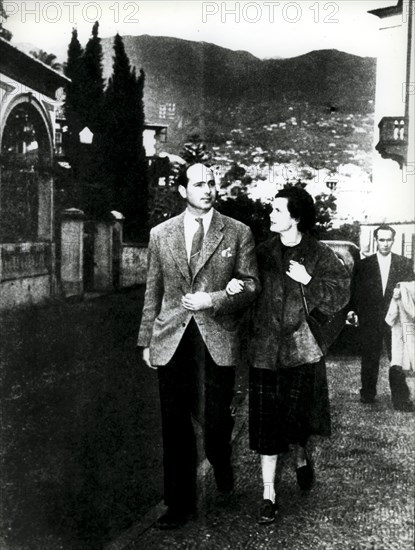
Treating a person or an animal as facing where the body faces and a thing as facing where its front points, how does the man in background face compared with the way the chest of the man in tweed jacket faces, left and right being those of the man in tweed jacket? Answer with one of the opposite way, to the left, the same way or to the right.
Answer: the same way

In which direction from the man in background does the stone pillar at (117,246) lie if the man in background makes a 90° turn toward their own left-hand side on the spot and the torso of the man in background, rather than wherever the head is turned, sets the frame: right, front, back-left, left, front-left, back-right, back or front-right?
back

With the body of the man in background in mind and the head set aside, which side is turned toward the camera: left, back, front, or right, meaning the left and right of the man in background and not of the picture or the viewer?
front

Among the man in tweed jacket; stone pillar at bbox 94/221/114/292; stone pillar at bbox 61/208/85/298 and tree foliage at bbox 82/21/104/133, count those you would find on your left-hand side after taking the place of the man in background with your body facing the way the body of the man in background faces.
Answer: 0

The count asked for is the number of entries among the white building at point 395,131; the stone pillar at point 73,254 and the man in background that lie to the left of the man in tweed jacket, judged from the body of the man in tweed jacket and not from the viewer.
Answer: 2

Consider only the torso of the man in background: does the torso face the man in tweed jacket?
no

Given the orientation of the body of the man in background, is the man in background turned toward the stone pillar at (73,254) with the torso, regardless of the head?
no

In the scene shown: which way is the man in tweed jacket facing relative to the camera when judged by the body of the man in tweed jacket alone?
toward the camera

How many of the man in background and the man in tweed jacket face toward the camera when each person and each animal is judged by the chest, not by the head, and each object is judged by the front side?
2

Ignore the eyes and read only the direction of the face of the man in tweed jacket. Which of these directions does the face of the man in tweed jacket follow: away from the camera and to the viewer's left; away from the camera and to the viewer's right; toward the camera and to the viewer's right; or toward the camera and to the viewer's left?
toward the camera and to the viewer's right

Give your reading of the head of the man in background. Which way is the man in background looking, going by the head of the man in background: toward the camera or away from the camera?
toward the camera

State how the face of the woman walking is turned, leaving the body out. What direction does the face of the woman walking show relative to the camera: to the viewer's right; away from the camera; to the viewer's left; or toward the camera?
to the viewer's left

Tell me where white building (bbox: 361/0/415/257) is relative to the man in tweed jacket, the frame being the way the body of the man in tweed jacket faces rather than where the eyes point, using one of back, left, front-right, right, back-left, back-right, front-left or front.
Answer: left
